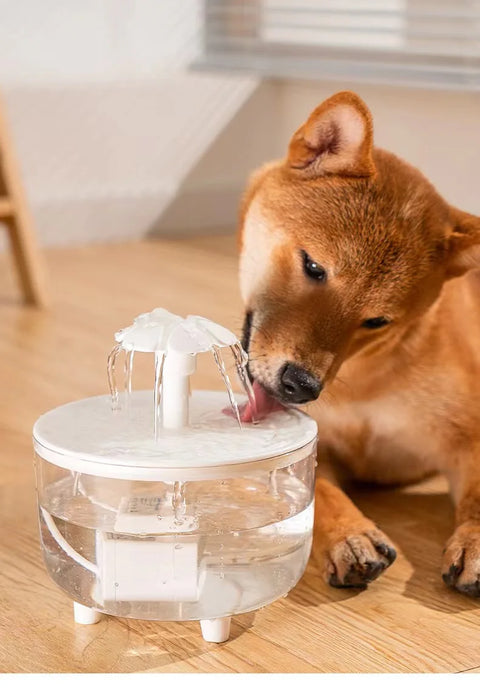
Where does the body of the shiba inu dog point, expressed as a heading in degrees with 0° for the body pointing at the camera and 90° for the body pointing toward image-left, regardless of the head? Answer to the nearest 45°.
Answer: approximately 45°

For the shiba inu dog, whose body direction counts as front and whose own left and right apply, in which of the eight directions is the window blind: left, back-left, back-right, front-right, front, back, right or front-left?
back-right
